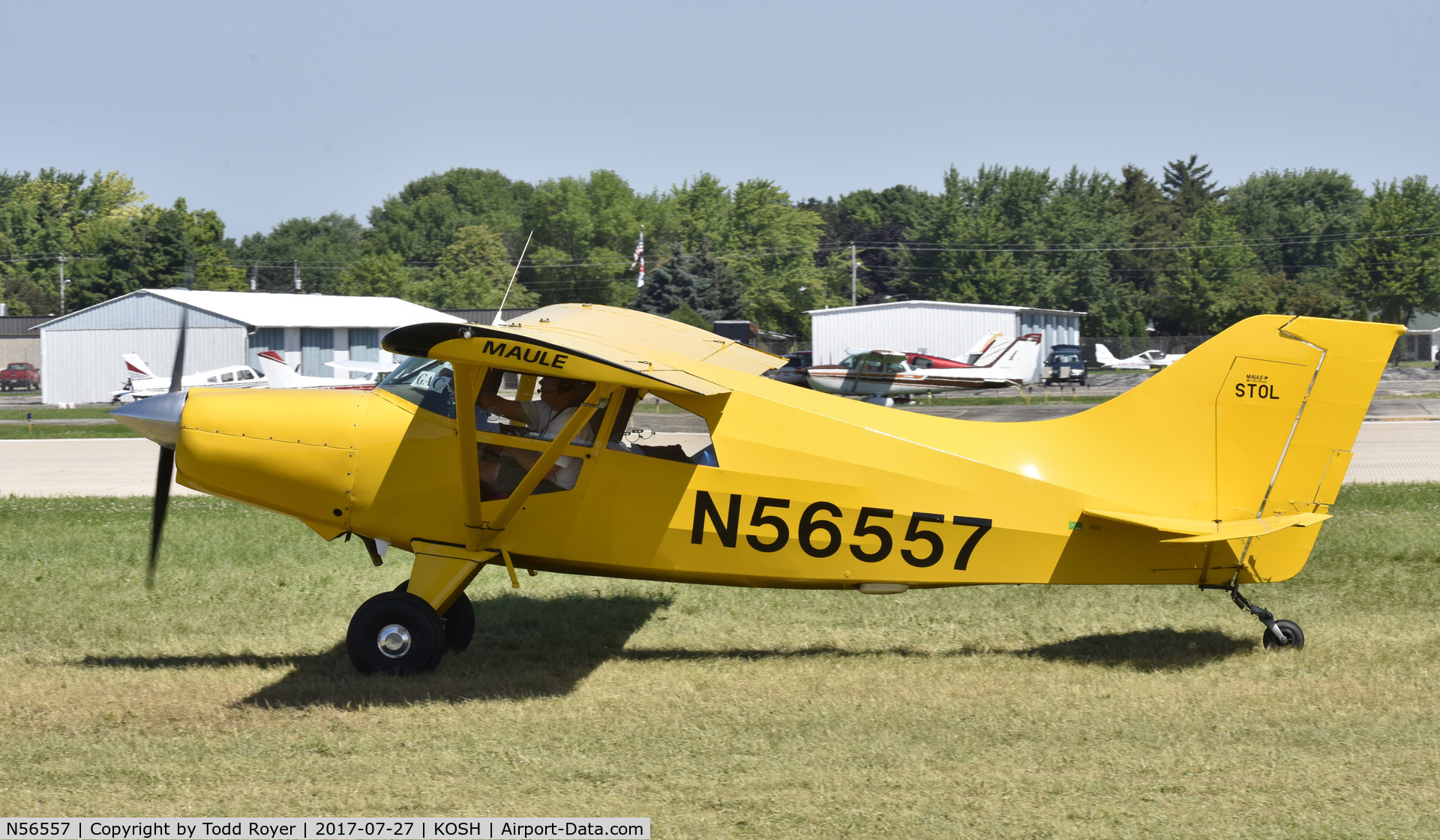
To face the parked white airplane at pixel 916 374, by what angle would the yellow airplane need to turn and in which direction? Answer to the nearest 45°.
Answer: approximately 90° to its right

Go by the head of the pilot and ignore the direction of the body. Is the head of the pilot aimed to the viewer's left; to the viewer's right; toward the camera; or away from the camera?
to the viewer's left

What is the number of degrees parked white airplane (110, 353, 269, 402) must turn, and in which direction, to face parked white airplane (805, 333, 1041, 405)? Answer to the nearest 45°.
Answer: approximately 45° to its right

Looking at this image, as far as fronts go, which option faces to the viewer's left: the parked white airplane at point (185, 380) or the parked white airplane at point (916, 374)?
the parked white airplane at point (916, 374)

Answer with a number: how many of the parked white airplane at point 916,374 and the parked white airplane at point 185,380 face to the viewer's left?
1

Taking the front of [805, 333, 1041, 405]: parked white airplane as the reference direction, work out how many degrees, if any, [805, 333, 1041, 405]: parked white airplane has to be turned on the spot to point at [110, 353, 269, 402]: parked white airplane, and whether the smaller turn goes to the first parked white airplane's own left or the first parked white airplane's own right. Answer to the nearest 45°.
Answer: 0° — it already faces it

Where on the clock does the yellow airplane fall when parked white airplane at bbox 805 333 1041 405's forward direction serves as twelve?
The yellow airplane is roughly at 9 o'clock from the parked white airplane.

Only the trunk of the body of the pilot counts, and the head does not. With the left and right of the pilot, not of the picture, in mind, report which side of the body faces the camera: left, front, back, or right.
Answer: left

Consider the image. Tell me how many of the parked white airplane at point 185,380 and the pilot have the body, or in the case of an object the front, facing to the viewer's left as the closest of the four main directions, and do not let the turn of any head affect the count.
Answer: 1

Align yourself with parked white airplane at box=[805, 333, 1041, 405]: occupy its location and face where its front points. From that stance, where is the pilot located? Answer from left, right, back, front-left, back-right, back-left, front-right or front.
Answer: left

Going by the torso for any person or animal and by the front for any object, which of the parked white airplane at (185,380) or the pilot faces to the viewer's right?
the parked white airplane

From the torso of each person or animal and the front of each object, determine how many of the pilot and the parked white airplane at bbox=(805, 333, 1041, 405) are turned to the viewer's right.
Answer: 0

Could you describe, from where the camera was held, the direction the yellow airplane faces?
facing to the left of the viewer

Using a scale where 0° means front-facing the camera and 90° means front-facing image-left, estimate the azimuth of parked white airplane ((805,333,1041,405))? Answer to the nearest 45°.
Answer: approximately 90°
